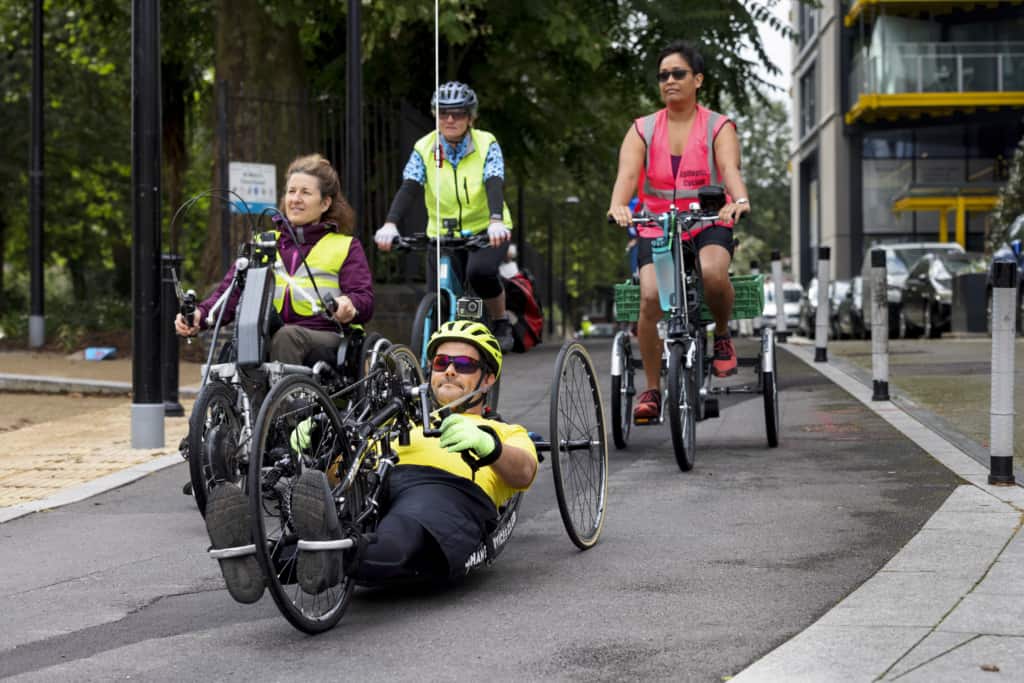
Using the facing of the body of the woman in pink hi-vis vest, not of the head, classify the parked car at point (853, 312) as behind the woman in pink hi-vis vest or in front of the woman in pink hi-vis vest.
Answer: behind

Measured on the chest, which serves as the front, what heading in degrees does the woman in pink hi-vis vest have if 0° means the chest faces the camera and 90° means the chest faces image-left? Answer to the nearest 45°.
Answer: approximately 0°

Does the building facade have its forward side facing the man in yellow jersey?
yes

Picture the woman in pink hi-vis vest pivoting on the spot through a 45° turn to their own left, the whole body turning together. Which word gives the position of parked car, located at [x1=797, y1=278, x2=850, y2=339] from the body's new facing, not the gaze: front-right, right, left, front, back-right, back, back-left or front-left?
back-left

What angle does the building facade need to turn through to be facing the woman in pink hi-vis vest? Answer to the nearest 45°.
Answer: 0° — it already faces them

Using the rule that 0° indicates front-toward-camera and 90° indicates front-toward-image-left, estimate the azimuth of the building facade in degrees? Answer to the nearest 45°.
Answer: approximately 0°

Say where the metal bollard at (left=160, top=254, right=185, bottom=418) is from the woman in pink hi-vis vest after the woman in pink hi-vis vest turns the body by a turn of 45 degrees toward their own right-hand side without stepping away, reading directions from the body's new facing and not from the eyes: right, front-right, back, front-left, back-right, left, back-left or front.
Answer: right

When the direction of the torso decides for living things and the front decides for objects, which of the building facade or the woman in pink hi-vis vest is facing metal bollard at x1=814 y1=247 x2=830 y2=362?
the building facade

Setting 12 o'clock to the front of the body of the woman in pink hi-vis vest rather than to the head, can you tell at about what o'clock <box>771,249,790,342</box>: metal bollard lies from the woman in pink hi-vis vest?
The metal bollard is roughly at 6 o'clock from the woman in pink hi-vis vest.

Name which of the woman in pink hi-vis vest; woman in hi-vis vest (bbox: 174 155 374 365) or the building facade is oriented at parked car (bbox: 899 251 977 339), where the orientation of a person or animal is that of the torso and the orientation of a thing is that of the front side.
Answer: the building facade

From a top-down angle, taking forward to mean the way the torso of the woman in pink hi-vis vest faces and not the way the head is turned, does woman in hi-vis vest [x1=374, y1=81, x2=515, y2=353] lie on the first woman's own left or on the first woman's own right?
on the first woman's own right
